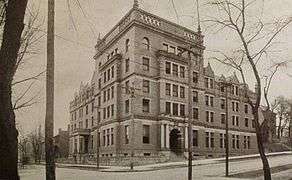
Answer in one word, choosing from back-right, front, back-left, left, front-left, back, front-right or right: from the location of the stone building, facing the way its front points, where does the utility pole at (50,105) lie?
front-right

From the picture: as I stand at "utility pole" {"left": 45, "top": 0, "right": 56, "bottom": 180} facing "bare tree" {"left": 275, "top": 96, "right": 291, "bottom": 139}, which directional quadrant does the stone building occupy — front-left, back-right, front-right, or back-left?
front-left

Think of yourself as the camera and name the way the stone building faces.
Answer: facing the viewer and to the right of the viewer
